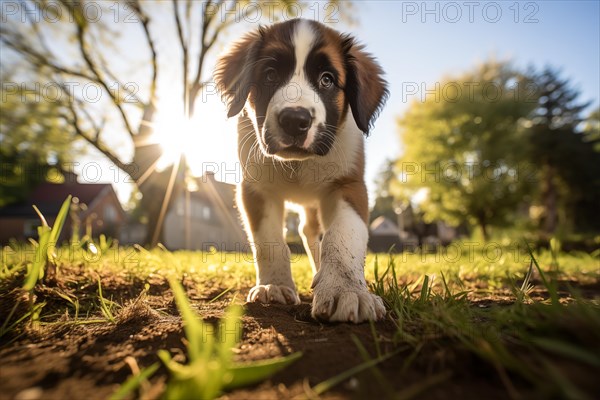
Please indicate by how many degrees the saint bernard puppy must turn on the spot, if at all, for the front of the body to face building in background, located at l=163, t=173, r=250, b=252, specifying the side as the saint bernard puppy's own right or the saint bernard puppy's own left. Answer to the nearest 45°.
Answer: approximately 180°

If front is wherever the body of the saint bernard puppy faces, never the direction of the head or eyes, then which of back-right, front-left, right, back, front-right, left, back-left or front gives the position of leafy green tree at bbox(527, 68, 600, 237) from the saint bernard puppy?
back-left

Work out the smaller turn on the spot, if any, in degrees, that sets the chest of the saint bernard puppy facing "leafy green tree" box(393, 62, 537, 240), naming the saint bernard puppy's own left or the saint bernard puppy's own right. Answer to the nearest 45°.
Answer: approximately 135° to the saint bernard puppy's own left

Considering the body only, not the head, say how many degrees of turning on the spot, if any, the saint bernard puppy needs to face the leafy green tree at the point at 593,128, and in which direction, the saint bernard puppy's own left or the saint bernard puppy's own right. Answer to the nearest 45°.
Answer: approximately 135° to the saint bernard puppy's own left

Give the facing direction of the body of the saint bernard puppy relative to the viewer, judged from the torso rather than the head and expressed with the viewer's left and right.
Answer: facing the viewer

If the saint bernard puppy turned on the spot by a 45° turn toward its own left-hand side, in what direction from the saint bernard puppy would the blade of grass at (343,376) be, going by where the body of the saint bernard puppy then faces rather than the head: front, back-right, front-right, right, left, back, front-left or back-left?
front-right

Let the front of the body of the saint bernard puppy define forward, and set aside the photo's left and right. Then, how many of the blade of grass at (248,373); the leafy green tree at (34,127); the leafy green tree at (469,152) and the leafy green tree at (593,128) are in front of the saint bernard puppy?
1

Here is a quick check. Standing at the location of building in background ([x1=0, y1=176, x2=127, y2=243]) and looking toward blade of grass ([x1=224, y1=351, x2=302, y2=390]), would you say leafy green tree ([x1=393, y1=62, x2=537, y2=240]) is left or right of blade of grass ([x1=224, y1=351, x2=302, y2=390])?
left

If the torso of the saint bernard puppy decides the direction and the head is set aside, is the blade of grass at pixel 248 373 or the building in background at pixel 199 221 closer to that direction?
the blade of grass

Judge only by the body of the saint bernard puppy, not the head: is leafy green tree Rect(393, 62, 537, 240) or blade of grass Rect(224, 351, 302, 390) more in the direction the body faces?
the blade of grass

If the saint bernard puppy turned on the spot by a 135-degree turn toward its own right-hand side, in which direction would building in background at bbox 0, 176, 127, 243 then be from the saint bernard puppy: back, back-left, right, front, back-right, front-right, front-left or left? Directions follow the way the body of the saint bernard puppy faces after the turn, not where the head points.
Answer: front

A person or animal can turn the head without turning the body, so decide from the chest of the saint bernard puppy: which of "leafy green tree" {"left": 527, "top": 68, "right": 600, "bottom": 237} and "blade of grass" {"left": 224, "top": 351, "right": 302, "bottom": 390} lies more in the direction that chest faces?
the blade of grass

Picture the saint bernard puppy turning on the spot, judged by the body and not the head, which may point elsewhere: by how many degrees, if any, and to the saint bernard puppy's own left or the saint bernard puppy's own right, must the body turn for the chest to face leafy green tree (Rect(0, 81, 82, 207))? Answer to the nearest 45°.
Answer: approximately 135° to the saint bernard puppy's own right

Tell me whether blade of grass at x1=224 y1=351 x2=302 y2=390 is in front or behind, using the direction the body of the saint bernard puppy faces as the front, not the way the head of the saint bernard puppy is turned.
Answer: in front
